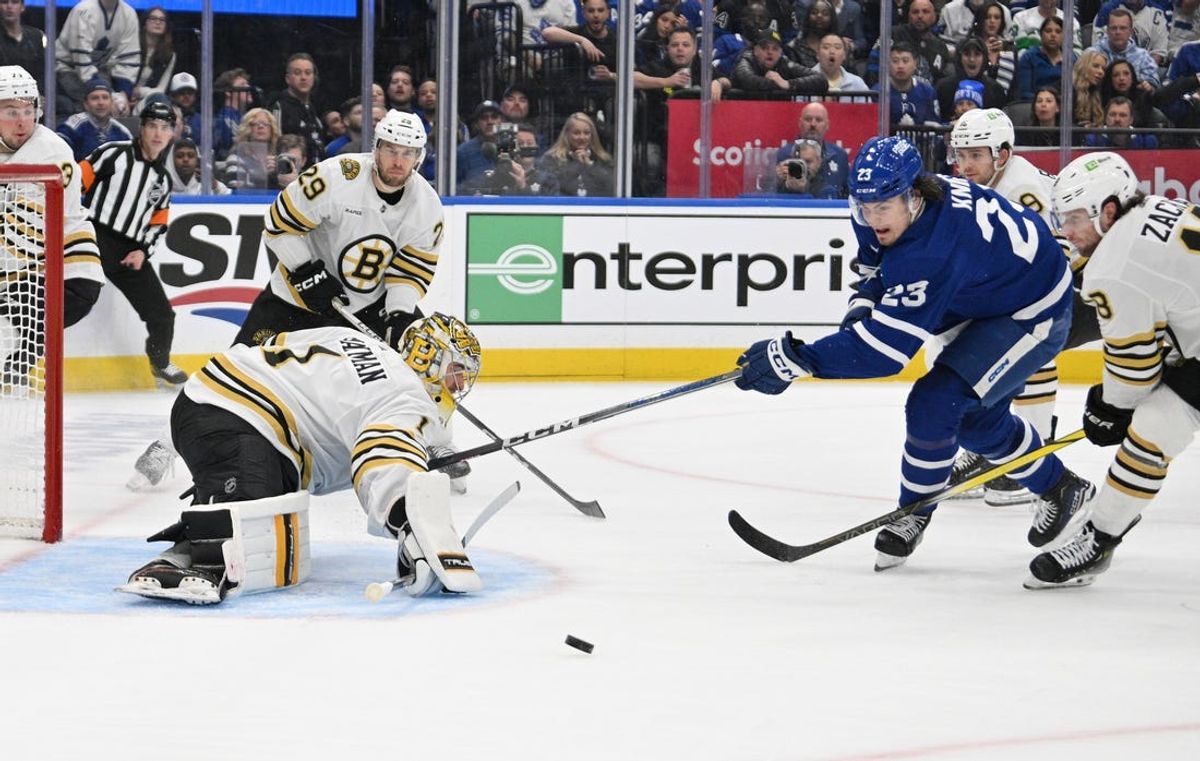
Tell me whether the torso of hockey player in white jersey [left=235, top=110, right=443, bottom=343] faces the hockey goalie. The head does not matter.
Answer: yes

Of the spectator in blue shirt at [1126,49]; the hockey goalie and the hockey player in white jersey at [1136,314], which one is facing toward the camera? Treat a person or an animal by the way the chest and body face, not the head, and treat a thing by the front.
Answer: the spectator in blue shirt

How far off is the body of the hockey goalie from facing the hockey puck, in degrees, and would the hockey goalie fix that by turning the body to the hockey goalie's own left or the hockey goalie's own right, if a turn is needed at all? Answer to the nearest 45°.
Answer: approximately 45° to the hockey goalie's own right

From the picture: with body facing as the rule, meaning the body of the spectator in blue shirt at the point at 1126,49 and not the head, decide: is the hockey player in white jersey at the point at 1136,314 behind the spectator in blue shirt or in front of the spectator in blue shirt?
in front

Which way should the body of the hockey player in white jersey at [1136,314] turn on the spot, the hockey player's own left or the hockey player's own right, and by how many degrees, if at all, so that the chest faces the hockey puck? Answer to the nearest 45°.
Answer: approximately 45° to the hockey player's own left

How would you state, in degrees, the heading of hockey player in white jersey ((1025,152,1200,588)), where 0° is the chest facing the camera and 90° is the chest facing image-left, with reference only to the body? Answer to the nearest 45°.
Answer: approximately 90°

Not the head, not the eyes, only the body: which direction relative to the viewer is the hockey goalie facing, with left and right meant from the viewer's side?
facing to the right of the viewer

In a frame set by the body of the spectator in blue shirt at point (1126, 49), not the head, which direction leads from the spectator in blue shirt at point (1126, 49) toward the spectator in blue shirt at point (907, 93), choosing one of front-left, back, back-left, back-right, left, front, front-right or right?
front-right

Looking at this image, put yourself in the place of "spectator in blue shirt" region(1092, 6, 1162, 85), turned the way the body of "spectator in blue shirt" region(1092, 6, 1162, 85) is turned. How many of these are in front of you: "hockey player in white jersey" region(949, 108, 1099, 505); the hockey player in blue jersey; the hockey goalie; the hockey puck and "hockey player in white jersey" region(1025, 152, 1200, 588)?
5
